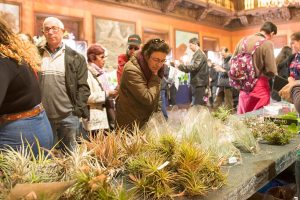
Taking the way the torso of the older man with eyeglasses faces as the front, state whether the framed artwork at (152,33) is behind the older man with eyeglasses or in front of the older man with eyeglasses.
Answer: behind

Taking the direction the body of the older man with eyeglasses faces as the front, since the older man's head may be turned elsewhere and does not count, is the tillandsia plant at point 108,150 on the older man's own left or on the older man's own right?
on the older man's own left

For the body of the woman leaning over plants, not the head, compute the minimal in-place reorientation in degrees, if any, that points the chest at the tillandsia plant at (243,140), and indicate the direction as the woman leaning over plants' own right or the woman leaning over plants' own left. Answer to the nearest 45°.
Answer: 0° — they already face it

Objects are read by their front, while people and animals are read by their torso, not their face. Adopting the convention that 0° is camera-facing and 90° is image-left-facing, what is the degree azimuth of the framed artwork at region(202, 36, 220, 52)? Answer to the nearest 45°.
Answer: approximately 315°

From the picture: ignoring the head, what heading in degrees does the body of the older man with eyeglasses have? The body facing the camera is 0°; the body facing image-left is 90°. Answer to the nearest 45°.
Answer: approximately 45°

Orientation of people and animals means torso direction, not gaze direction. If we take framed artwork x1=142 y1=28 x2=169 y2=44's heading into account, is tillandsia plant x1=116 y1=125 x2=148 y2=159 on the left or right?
on its right
